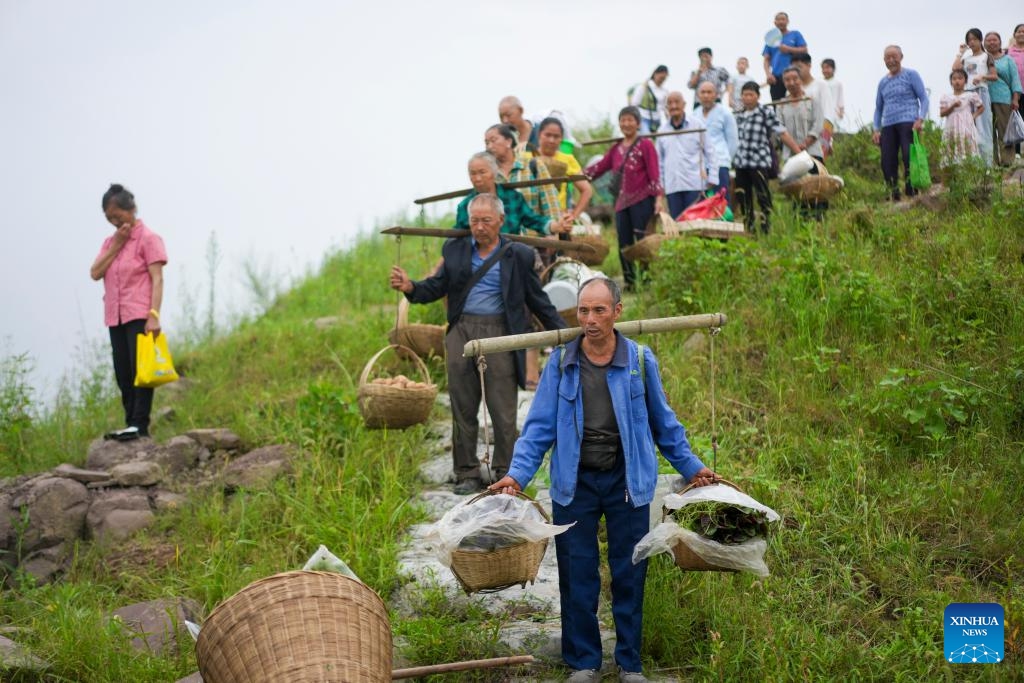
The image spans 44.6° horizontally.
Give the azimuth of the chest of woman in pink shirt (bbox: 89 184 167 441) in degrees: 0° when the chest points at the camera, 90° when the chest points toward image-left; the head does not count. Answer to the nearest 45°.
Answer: approximately 45°

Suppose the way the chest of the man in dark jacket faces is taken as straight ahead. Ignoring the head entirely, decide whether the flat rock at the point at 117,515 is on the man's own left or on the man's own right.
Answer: on the man's own right

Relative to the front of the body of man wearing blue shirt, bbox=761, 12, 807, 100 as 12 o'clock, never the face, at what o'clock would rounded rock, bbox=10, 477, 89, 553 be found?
The rounded rock is roughly at 1 o'clock from the man wearing blue shirt.

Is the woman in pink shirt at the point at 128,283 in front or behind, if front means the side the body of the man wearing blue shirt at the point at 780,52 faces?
in front

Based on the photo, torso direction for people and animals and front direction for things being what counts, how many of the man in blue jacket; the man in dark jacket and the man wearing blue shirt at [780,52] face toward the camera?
3

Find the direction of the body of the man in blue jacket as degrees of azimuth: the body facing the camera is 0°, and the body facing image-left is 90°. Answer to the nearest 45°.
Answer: approximately 0°

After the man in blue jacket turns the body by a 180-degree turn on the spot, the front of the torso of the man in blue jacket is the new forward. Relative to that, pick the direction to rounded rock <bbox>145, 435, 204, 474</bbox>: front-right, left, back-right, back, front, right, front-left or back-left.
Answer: front-left

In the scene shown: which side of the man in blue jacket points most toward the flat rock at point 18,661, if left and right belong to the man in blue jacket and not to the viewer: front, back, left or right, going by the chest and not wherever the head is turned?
right

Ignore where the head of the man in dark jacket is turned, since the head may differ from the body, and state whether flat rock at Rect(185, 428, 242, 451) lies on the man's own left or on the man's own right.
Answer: on the man's own right
